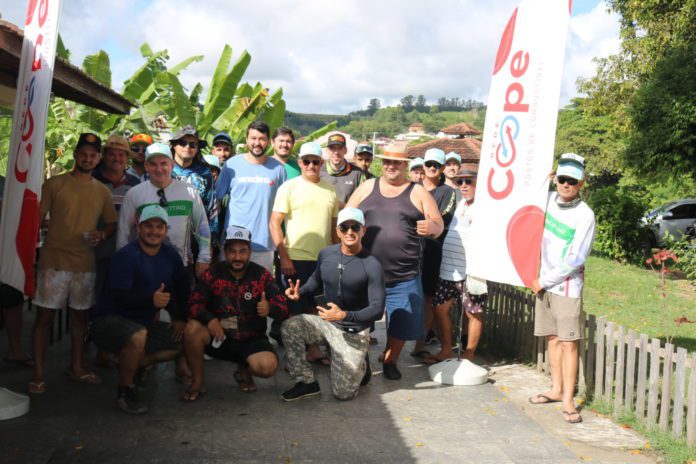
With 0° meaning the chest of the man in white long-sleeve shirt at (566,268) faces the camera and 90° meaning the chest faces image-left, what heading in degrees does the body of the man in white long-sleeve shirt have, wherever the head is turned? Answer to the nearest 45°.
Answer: approximately 45°

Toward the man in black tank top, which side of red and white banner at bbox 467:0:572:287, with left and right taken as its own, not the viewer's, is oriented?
right

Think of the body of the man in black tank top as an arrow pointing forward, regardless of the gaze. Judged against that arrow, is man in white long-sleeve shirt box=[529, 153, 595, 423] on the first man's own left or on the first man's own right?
on the first man's own left

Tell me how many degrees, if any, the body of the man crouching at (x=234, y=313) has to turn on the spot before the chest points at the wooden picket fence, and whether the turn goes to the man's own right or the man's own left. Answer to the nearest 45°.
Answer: approximately 90° to the man's own left

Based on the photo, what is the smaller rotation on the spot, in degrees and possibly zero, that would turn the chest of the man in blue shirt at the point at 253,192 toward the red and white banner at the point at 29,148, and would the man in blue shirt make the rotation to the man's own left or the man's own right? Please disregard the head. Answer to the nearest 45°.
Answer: approximately 45° to the man's own right

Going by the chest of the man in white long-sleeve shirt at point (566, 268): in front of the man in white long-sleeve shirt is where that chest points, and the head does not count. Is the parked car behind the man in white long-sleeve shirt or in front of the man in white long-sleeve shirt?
behind

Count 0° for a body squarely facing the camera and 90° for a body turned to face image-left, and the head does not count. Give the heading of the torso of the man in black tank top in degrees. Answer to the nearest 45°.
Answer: approximately 0°

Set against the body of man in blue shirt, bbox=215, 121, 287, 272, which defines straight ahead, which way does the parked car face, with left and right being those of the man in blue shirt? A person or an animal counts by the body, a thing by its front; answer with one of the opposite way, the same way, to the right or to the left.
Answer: to the right

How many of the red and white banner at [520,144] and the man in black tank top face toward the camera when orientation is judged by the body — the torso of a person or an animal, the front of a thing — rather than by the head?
2
